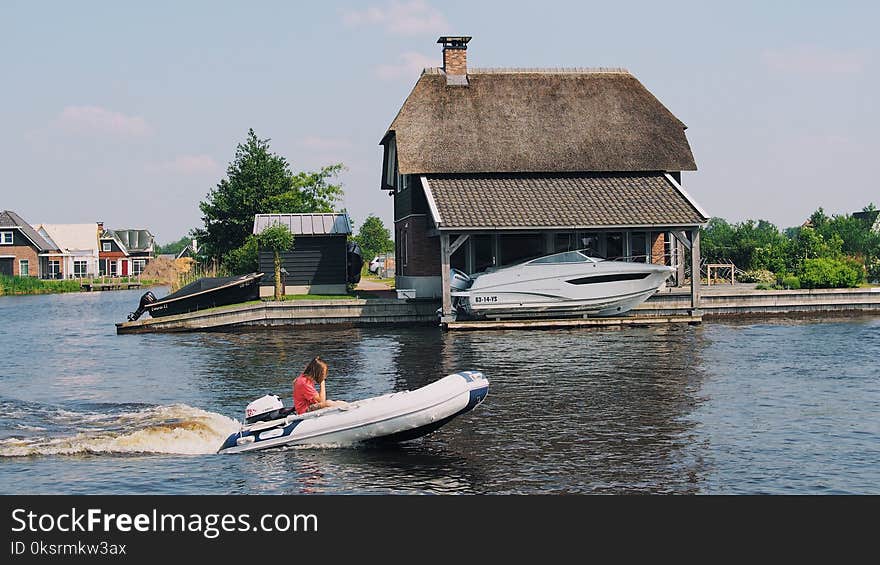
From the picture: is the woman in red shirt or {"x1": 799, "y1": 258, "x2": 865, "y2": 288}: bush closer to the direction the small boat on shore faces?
the bush

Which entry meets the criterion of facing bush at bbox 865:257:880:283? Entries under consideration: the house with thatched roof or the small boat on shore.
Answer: the small boat on shore

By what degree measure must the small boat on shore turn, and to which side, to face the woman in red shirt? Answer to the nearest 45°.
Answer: approximately 90° to its right

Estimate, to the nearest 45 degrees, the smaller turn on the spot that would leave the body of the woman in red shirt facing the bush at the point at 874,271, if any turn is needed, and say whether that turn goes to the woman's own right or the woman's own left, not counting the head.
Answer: approximately 45° to the woman's own left

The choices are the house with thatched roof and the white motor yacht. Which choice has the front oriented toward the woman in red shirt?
the house with thatched roof

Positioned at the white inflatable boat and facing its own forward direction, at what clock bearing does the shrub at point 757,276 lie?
The shrub is roughly at 10 o'clock from the white inflatable boat.

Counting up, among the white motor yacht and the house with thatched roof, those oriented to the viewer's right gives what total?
1

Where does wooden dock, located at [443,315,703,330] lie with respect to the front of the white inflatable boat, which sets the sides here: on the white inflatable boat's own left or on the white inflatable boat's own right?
on the white inflatable boat's own left

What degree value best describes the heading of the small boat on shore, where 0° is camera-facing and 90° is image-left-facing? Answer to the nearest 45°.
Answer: approximately 270°

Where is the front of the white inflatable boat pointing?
to the viewer's right

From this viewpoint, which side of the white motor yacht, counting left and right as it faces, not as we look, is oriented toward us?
right

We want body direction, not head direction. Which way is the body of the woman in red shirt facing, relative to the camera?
to the viewer's right

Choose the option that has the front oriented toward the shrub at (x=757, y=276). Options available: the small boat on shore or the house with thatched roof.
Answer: the small boat on shore

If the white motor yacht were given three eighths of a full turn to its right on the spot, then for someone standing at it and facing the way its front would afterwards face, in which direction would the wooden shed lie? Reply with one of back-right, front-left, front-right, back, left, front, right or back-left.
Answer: right

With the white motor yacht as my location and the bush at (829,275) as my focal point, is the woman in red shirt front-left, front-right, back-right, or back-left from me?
back-right

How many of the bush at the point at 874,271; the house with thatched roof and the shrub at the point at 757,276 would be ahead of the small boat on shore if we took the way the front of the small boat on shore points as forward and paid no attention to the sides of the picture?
3

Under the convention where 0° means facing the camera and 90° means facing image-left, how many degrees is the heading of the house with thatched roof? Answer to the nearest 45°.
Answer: approximately 0°
